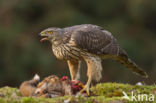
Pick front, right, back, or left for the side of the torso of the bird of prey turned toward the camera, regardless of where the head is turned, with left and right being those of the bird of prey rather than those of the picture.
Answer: left
